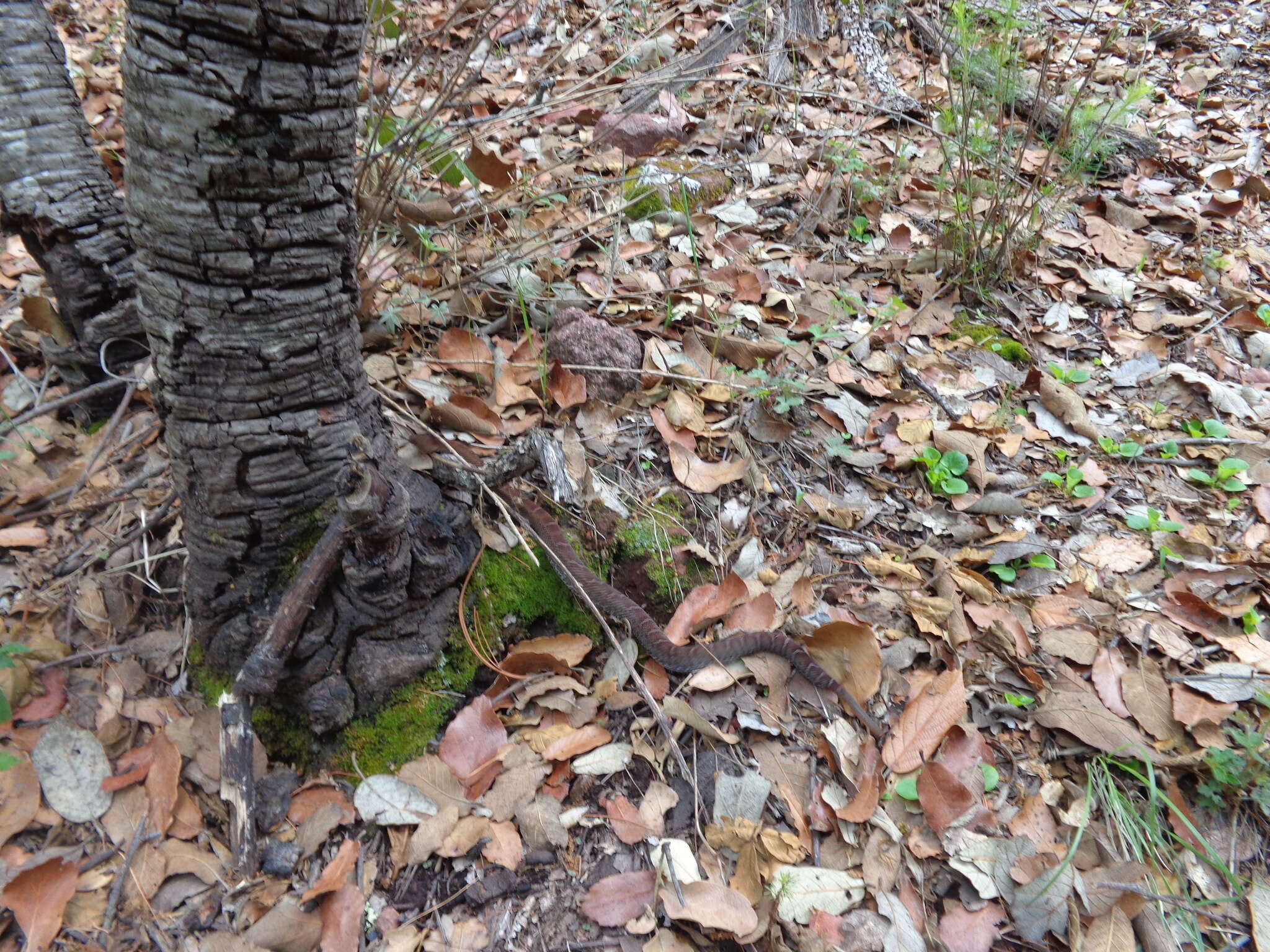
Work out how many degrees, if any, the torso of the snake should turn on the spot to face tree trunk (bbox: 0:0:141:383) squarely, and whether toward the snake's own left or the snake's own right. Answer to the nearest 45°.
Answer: approximately 45° to the snake's own left

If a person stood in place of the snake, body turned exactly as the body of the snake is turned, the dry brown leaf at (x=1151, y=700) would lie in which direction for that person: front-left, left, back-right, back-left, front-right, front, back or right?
back-right

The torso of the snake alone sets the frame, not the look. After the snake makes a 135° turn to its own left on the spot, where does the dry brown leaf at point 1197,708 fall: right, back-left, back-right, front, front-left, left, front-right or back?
left

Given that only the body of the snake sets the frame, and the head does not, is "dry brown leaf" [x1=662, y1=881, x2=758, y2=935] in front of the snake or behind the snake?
behind

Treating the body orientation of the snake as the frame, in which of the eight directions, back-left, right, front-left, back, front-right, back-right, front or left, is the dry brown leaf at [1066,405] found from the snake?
right

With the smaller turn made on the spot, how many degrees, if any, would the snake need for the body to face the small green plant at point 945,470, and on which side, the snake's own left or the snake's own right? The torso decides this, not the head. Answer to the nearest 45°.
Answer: approximately 90° to the snake's own right

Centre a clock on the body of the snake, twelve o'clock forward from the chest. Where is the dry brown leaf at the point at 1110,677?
The dry brown leaf is roughly at 4 o'clock from the snake.

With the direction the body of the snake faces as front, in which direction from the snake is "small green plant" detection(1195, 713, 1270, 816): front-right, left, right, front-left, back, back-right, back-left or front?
back-right

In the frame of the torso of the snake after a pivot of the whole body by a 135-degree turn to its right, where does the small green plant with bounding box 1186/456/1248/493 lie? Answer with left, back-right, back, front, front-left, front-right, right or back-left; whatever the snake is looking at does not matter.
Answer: front-left

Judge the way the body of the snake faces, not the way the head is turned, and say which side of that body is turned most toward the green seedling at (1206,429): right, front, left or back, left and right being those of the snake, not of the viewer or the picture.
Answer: right

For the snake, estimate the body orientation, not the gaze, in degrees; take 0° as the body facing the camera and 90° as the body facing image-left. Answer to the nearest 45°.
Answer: approximately 135°

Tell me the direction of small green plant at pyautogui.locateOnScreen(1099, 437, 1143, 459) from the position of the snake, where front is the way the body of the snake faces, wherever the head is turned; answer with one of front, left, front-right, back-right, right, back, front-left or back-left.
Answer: right

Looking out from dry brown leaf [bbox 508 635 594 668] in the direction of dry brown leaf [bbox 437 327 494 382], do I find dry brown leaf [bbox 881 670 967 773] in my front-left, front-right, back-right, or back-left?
back-right
